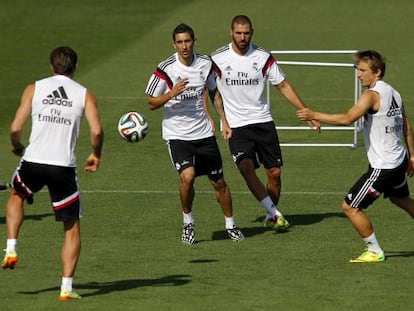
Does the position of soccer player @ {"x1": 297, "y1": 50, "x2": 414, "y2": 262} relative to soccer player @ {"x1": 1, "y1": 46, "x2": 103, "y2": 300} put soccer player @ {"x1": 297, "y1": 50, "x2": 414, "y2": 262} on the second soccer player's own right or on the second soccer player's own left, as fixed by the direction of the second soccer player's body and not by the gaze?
on the second soccer player's own right

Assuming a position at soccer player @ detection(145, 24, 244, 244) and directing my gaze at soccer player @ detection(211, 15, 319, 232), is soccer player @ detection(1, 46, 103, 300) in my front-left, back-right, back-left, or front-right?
back-right

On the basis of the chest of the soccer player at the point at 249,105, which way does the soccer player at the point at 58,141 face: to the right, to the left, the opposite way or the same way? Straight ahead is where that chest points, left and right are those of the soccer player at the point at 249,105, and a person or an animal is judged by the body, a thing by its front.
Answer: the opposite way

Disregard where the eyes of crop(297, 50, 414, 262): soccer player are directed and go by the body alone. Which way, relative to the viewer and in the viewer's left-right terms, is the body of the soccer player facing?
facing away from the viewer and to the left of the viewer

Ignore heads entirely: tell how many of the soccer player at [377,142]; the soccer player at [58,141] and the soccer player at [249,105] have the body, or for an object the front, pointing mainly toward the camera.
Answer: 1

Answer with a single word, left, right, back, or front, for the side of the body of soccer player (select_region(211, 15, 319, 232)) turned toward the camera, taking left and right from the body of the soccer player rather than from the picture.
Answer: front

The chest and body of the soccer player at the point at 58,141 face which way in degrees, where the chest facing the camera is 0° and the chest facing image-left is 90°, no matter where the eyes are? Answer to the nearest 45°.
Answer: approximately 180°

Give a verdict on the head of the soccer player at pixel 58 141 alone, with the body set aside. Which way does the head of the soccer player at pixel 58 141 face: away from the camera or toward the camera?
away from the camera

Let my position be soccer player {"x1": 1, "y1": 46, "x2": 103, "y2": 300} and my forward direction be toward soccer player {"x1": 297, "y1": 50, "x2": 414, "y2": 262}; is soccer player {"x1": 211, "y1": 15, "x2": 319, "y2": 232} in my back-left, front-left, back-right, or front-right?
front-left

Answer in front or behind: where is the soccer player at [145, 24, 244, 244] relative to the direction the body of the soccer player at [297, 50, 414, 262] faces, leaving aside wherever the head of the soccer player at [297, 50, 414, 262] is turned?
in front

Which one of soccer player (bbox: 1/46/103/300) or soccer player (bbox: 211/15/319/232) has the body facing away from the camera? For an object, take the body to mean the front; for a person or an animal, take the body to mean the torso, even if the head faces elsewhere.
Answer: soccer player (bbox: 1/46/103/300)

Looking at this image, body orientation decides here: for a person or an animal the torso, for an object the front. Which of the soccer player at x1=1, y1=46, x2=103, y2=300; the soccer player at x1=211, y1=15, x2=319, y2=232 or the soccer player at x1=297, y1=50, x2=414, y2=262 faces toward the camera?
the soccer player at x1=211, y1=15, x2=319, y2=232

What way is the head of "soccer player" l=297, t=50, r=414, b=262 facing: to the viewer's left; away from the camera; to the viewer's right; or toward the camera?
to the viewer's left

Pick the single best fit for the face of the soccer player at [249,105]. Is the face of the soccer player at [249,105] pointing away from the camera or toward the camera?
toward the camera

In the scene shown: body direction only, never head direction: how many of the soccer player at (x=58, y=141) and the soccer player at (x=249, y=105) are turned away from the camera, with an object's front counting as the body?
1
